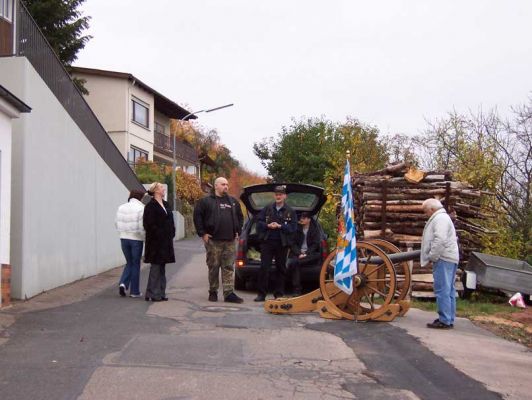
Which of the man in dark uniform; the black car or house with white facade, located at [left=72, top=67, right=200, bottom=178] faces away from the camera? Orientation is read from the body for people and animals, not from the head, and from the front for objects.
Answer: the black car

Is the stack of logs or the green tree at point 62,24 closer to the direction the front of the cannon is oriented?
the stack of logs

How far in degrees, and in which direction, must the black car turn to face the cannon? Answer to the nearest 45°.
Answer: approximately 135° to its right

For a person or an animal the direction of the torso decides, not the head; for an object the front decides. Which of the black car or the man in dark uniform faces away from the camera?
the black car

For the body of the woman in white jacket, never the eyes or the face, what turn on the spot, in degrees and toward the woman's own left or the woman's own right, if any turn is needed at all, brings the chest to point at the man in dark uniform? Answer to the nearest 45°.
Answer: approximately 45° to the woman's own right

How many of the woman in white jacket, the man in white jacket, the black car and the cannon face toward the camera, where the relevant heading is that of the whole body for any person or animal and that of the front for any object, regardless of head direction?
0

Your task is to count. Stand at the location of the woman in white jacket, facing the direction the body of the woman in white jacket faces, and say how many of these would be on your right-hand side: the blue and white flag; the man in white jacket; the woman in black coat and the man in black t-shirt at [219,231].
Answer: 4

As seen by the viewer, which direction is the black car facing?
away from the camera

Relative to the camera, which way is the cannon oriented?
to the viewer's right

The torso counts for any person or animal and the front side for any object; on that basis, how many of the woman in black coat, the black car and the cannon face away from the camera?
1

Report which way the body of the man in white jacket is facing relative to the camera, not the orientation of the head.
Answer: to the viewer's left

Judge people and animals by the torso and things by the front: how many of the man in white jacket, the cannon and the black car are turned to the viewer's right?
1

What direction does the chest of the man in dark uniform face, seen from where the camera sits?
toward the camera

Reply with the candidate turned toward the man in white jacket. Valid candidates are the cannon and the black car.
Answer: the cannon

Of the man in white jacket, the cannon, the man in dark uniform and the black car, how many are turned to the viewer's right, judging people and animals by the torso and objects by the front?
1

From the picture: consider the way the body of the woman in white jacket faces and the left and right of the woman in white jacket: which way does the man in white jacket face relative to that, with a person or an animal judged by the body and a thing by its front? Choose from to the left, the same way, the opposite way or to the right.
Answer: to the left

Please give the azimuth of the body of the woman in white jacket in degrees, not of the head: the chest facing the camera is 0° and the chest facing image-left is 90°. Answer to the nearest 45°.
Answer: approximately 225°

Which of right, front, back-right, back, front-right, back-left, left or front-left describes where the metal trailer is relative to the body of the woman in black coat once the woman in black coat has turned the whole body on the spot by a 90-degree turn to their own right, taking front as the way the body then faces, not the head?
back-left

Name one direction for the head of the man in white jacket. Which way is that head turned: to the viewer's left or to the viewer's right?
to the viewer's left
